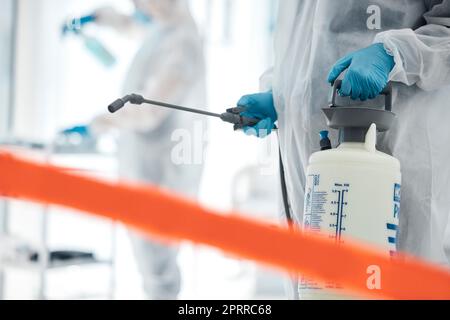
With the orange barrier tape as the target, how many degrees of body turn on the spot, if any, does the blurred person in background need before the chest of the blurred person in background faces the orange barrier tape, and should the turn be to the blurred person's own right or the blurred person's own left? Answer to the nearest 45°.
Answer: approximately 90° to the blurred person's own left

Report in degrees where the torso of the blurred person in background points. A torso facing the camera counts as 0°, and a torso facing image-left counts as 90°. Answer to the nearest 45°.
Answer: approximately 90°
